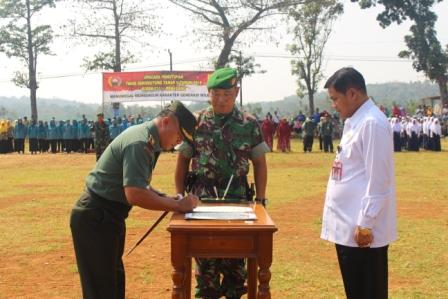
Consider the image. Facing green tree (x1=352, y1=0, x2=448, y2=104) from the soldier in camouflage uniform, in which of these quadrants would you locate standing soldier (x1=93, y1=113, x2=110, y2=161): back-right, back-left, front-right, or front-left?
front-left

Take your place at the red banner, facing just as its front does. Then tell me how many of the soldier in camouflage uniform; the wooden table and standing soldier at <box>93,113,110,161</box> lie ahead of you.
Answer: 3

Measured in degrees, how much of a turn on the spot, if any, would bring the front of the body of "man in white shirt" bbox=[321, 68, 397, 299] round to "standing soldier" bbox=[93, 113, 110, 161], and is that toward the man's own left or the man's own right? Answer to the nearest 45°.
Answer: approximately 45° to the man's own right

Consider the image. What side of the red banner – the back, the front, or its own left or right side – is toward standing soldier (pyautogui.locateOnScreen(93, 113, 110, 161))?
front

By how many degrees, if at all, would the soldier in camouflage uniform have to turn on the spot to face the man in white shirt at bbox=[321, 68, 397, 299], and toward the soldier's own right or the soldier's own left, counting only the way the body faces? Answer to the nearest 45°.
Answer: approximately 45° to the soldier's own left

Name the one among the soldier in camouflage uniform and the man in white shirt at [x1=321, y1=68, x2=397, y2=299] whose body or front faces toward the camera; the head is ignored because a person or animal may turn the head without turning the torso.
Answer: the soldier in camouflage uniform

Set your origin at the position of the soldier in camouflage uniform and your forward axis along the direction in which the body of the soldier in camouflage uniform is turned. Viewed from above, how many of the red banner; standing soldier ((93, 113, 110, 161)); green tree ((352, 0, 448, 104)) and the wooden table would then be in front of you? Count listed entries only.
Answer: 1

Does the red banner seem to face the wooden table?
yes

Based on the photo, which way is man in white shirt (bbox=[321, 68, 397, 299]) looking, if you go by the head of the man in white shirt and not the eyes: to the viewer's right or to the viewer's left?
to the viewer's left

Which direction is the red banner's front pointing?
toward the camera

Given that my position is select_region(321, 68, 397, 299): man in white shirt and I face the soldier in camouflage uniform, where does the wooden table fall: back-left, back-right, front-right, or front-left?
front-left

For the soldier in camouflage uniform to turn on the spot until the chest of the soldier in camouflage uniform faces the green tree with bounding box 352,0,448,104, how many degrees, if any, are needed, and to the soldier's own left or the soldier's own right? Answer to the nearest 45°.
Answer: approximately 180°

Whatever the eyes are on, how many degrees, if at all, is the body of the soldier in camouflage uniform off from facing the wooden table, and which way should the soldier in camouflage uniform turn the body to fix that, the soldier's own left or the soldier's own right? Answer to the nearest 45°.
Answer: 0° — they already face it

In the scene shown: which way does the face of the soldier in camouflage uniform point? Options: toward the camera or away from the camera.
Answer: toward the camera

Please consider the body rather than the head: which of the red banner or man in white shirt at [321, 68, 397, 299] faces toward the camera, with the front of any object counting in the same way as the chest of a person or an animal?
the red banner

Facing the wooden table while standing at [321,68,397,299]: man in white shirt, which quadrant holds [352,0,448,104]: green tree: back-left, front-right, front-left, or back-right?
back-right
